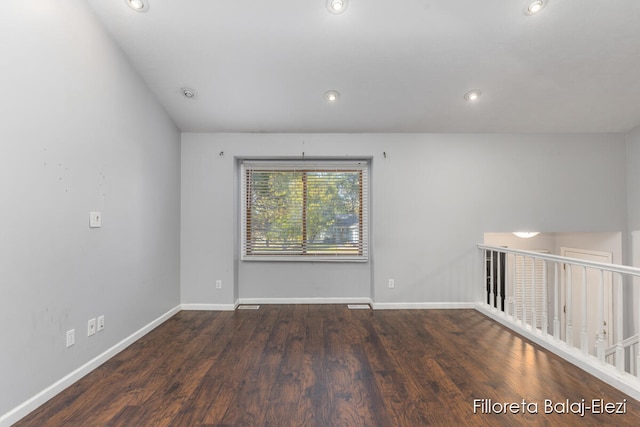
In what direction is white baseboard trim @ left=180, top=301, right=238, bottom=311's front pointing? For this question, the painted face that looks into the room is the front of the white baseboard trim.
toward the camera

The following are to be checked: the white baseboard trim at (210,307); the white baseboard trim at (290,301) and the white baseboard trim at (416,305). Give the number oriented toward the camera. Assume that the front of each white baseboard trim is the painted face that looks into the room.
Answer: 3

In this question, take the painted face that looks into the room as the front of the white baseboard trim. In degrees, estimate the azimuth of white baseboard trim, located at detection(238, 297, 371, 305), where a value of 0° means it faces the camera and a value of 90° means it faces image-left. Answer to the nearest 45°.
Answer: approximately 0°

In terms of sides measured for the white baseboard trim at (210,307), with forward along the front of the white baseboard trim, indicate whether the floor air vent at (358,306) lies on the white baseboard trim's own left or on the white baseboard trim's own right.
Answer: on the white baseboard trim's own left

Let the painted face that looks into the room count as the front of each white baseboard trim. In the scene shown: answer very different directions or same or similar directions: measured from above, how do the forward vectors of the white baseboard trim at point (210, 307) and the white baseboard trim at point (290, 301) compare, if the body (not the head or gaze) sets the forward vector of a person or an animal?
same or similar directions

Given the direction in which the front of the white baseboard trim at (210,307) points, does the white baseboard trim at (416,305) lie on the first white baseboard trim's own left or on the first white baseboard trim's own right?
on the first white baseboard trim's own left

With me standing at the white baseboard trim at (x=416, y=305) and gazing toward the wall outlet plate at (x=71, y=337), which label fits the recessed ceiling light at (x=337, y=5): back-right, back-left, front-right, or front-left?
front-left

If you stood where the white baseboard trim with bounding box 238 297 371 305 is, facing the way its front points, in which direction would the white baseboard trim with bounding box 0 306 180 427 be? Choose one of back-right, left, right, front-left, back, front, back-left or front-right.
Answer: front-right

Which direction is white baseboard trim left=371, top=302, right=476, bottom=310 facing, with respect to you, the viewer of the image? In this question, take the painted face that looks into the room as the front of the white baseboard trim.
facing the viewer

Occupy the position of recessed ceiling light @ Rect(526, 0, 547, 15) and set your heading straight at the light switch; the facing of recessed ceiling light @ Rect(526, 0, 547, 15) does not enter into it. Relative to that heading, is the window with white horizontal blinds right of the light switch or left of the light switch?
right

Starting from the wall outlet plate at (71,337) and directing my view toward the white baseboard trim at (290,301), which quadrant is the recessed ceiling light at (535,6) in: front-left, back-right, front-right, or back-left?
front-right

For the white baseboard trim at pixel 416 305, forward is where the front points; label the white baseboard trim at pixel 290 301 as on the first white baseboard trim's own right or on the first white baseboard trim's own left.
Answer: on the first white baseboard trim's own right
